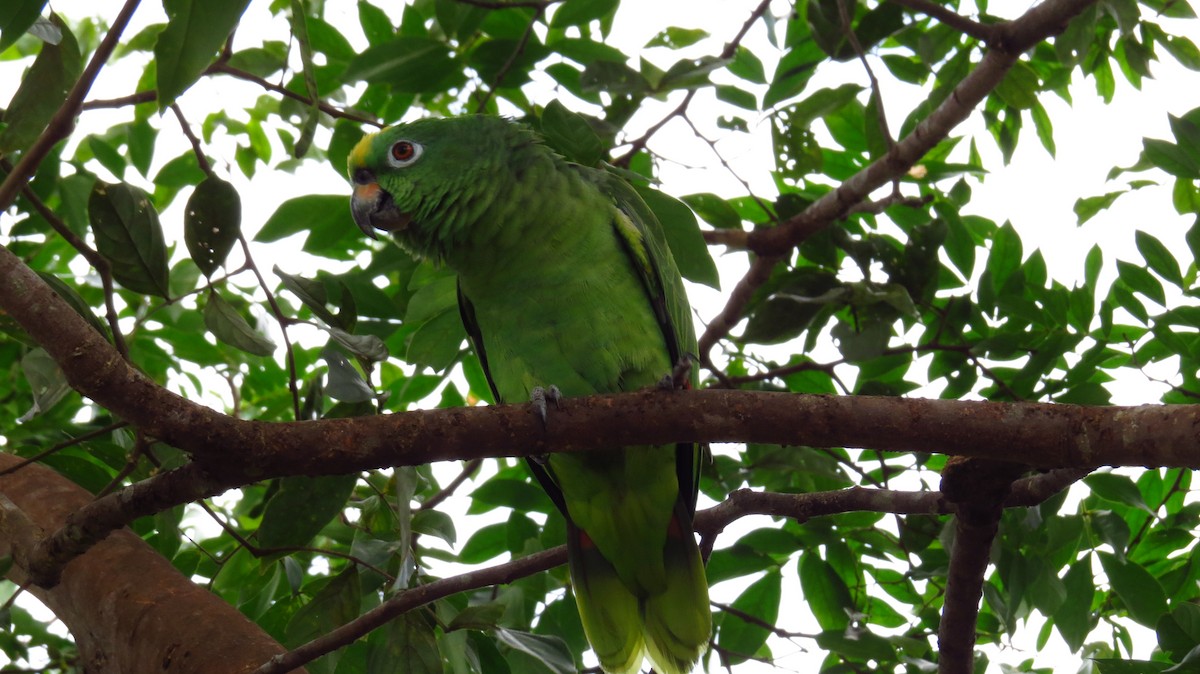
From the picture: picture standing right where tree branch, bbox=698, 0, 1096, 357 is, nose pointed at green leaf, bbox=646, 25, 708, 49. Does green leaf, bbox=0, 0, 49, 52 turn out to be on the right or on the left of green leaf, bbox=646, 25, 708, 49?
left

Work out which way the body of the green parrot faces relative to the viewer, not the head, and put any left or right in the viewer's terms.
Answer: facing the viewer and to the left of the viewer
